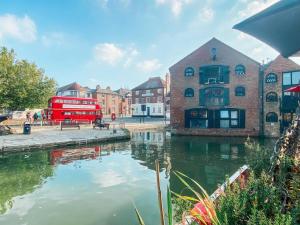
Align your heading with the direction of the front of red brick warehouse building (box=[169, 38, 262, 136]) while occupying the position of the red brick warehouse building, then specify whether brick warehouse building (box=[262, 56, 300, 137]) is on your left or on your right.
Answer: on your left

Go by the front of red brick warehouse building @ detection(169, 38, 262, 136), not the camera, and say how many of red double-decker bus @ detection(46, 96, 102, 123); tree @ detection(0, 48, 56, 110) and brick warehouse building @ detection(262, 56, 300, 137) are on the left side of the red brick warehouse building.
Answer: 1

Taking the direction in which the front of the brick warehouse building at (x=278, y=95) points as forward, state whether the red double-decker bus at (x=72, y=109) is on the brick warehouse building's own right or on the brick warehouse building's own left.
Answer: on the brick warehouse building's own right

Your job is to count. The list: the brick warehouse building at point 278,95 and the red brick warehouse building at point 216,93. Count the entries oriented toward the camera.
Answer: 2

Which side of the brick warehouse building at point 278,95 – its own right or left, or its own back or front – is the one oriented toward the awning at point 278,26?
front

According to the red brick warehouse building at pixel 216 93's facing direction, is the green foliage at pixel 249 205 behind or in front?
in front

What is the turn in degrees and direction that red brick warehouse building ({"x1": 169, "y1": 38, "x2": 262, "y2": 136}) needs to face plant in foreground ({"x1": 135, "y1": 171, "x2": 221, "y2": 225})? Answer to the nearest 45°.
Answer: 0° — it already faces it

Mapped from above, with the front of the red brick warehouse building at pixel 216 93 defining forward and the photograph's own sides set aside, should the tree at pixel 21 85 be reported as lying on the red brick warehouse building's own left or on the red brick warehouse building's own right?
on the red brick warehouse building's own right

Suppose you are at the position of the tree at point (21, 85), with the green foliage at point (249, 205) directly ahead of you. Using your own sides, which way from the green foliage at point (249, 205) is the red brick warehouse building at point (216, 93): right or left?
left
